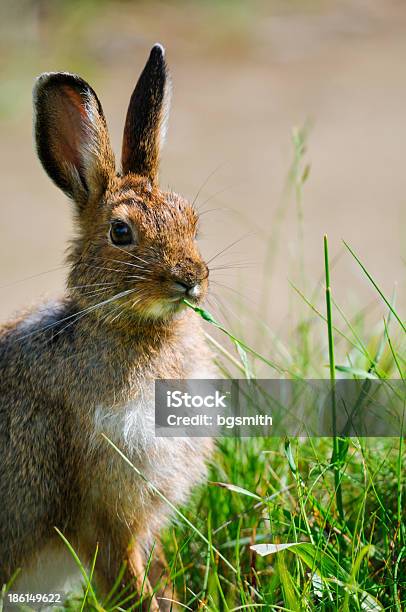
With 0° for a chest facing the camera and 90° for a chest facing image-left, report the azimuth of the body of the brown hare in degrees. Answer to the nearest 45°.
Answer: approximately 315°
